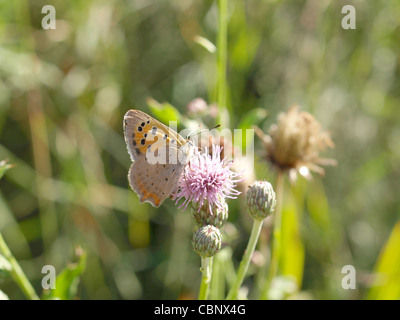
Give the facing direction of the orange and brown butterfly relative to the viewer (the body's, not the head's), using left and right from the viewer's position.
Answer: facing to the right of the viewer

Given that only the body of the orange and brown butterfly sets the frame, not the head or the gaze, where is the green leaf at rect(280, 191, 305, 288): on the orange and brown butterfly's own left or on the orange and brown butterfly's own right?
on the orange and brown butterfly's own left
